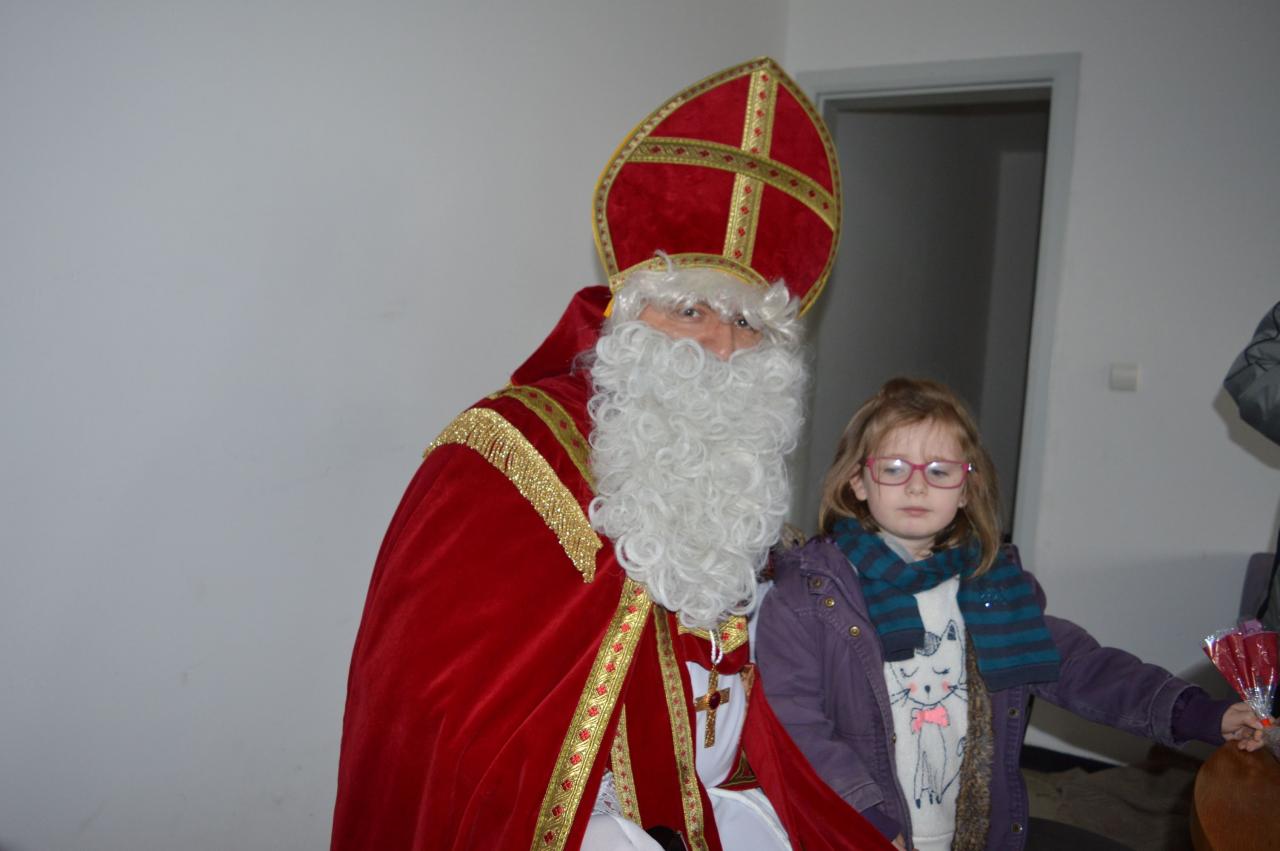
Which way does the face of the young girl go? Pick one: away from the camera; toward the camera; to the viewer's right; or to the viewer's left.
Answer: toward the camera

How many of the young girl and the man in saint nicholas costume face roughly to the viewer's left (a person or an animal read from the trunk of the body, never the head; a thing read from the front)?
0

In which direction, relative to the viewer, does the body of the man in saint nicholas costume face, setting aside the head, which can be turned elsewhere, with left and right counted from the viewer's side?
facing the viewer and to the right of the viewer

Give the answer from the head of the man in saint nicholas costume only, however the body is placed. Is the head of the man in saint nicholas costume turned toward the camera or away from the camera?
toward the camera

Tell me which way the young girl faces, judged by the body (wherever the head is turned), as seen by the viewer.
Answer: toward the camera
